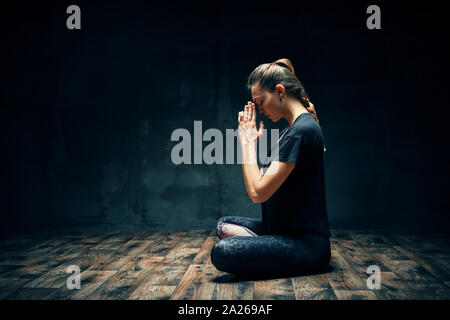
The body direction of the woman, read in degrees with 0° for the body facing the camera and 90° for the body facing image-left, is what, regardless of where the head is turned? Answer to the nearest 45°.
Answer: approximately 90°

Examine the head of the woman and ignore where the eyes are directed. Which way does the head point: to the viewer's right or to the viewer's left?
to the viewer's left
